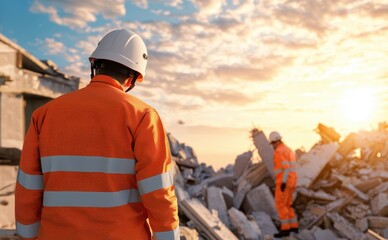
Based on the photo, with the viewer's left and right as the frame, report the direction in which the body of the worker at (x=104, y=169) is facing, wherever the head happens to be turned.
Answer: facing away from the viewer

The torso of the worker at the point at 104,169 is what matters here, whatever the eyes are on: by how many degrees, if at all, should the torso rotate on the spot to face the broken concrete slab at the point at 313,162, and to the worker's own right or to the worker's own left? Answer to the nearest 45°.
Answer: approximately 45° to the worker's own right

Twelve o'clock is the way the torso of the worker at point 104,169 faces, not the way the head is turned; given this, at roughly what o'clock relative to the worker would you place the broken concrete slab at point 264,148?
The broken concrete slab is roughly at 1 o'clock from the worker.
